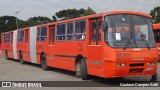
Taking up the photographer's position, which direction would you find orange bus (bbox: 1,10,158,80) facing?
facing the viewer and to the right of the viewer
